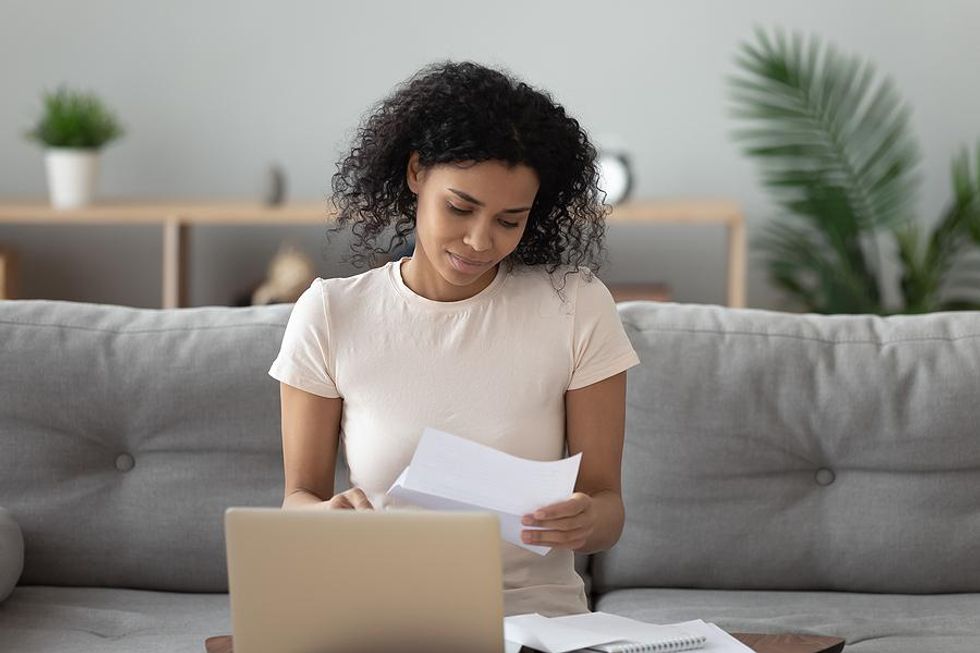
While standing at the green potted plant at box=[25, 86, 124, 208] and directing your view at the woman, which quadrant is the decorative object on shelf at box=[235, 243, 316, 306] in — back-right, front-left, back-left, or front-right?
front-left

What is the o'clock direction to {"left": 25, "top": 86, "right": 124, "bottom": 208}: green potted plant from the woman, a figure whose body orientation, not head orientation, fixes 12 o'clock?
The green potted plant is roughly at 5 o'clock from the woman.

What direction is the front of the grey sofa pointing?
toward the camera

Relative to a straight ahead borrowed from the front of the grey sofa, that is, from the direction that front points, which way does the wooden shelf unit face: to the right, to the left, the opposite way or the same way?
the same way

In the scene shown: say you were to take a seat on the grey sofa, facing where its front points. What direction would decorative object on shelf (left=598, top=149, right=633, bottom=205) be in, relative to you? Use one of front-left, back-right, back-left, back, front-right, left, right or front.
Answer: back

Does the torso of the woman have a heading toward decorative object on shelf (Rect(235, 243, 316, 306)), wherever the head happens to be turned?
no

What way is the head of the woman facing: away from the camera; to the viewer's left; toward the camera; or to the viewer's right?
toward the camera

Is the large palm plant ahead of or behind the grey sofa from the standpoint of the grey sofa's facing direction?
behind

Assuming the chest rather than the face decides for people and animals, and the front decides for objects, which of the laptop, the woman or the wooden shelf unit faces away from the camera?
the laptop

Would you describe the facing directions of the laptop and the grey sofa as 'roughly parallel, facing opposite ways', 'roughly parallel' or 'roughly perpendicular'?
roughly parallel, facing opposite ways

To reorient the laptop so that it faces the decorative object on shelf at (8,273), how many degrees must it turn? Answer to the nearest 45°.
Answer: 0° — it already faces it

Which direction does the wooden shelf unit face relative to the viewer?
toward the camera

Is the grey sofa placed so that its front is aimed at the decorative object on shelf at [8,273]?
no

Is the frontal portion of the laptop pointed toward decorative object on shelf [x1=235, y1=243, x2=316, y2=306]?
yes

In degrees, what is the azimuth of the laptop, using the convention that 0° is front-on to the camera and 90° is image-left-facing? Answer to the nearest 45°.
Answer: approximately 180°

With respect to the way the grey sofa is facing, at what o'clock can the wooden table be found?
The wooden table is roughly at 12 o'clock from the grey sofa.

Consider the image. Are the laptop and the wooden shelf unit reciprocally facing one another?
yes

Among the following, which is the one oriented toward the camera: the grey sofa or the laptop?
the grey sofa
